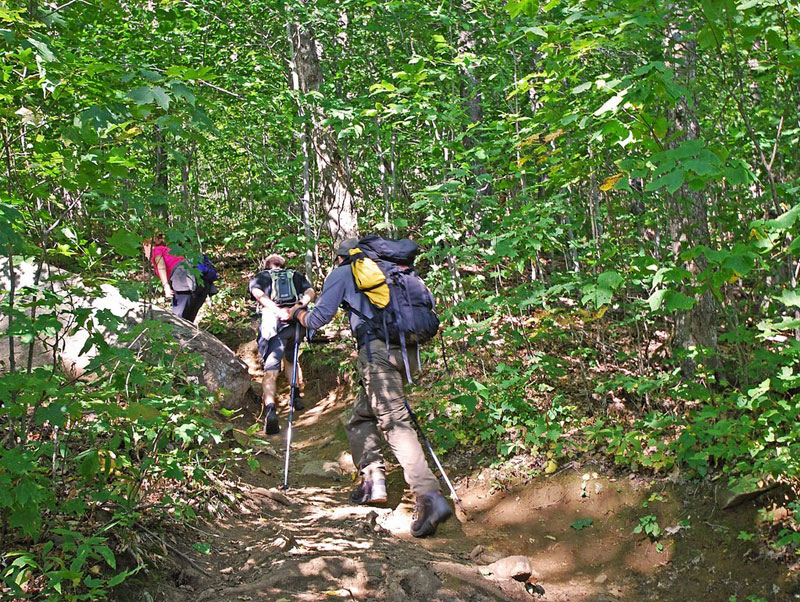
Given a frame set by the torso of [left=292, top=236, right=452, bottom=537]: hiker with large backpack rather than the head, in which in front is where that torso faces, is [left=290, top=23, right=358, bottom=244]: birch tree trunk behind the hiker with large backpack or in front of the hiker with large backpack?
in front

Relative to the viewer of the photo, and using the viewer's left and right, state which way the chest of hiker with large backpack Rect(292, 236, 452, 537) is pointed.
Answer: facing away from the viewer and to the left of the viewer

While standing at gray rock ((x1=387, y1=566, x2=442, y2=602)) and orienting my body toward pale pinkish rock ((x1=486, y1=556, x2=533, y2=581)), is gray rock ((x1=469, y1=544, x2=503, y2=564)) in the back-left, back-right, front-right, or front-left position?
front-left

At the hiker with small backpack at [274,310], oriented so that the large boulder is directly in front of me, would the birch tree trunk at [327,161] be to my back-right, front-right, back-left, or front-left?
back-right

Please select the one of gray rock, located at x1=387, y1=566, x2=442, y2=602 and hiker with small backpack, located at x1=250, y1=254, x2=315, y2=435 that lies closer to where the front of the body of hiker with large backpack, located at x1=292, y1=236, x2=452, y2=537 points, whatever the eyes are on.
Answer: the hiker with small backpack

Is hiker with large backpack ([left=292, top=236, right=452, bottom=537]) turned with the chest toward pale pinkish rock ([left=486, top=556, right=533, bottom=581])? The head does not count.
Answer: no

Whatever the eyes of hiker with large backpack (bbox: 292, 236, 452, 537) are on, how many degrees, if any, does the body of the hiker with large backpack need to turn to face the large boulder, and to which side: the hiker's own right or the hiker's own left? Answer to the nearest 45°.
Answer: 0° — they already face it

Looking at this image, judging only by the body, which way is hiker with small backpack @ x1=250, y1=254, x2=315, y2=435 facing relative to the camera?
away from the camera

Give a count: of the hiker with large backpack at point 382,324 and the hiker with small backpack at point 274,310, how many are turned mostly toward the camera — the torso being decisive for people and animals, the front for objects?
0

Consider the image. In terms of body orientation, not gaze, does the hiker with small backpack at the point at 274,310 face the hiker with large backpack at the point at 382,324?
no

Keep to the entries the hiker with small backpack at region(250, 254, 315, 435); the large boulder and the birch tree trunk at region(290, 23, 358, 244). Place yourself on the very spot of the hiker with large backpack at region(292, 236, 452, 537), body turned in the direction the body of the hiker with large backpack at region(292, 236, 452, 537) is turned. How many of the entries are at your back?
0

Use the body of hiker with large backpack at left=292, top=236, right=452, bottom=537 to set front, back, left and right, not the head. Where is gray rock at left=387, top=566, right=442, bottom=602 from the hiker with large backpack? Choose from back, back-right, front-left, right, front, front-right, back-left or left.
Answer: back-left

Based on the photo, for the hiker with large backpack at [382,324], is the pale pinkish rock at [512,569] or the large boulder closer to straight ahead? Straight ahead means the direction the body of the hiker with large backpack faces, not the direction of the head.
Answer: the large boulder

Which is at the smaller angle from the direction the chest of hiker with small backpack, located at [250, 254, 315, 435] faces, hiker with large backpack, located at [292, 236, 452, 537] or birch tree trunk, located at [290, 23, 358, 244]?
the birch tree trunk

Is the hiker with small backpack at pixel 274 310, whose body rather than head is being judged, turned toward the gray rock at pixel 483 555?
no
